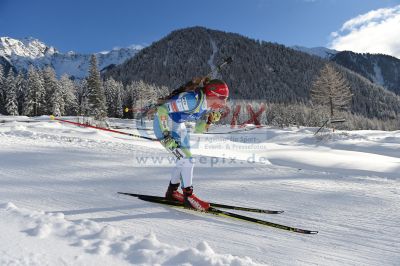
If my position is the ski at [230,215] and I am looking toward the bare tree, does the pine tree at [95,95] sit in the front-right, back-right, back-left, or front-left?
front-left

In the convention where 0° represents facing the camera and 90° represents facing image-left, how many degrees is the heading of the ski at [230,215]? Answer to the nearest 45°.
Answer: approximately 315°

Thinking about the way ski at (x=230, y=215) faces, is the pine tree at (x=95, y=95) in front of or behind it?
behind

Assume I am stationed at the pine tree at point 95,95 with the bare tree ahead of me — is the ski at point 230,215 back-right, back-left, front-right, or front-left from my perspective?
front-right

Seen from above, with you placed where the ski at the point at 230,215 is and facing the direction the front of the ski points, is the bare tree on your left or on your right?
on your left

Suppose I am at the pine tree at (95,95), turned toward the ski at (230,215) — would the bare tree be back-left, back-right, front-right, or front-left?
front-left
